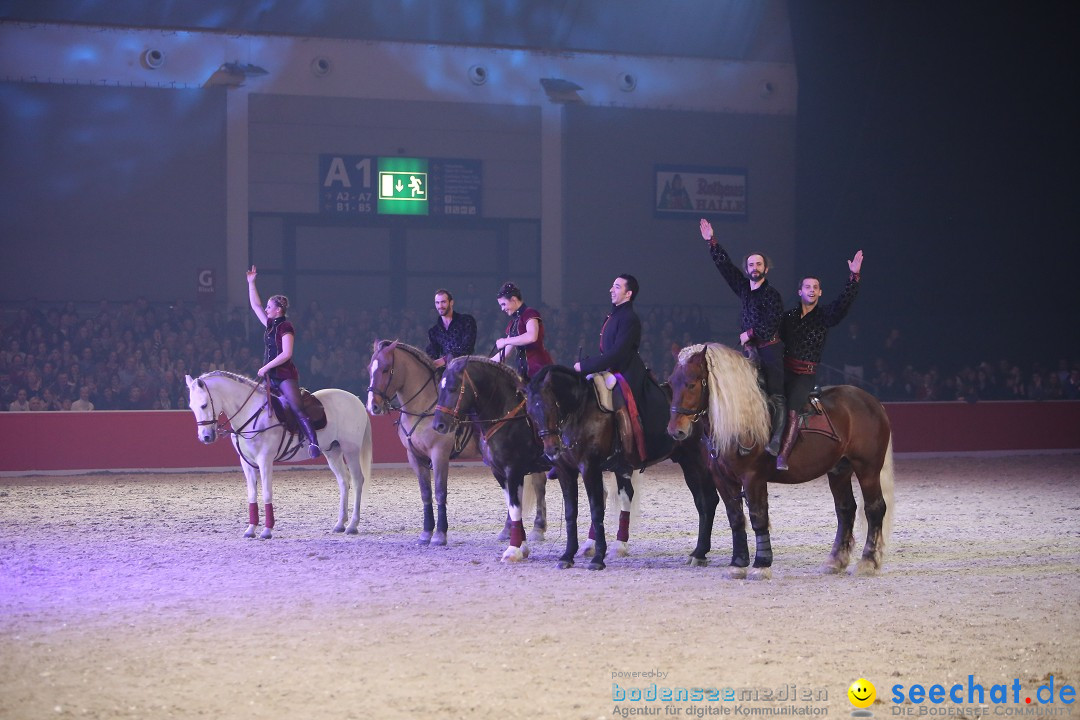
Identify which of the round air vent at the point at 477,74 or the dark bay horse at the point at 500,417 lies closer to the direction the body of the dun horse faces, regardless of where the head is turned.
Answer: the dark bay horse

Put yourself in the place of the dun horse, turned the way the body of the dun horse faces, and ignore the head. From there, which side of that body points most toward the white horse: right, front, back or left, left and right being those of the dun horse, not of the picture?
right

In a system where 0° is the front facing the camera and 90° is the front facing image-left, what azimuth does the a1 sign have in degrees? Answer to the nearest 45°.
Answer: approximately 0°

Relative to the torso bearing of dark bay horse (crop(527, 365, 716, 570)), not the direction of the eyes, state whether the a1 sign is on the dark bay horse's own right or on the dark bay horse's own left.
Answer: on the dark bay horse's own right

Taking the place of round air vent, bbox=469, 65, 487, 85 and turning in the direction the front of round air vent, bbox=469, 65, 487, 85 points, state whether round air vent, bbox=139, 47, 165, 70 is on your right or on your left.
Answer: on your right

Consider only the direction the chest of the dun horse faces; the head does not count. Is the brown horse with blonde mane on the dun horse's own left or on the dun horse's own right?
on the dun horse's own left

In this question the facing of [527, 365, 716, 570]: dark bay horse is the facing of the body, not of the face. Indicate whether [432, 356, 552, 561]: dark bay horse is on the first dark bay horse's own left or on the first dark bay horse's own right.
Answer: on the first dark bay horse's own right

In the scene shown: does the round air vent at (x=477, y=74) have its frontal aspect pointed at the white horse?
yes

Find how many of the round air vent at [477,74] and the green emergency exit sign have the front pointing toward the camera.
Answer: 2

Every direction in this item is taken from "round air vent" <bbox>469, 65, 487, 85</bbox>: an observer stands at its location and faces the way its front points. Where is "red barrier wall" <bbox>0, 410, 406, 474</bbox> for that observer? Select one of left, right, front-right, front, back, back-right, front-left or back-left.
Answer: front-right
